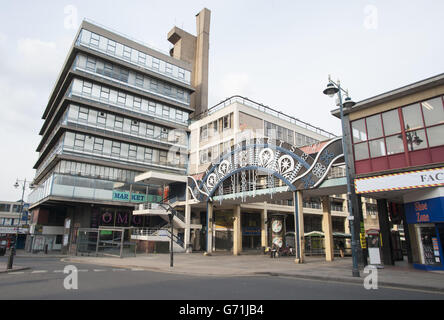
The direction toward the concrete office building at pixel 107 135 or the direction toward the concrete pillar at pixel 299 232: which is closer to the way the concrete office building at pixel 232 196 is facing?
the concrete pillar

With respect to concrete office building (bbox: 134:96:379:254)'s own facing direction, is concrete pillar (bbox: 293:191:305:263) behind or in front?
in front

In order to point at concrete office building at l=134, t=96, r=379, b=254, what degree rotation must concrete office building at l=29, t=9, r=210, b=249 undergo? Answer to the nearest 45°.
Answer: approximately 45° to its left

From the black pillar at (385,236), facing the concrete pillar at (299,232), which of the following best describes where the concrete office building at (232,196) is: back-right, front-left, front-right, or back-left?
front-right

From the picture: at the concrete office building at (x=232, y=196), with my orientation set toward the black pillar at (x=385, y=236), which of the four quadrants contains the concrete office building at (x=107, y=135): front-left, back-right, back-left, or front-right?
back-right

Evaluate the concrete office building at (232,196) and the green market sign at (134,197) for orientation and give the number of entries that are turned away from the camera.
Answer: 0

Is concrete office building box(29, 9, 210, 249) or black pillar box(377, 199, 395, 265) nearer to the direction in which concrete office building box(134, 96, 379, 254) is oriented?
the black pillar

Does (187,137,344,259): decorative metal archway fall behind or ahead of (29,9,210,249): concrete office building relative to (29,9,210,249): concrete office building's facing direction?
ahead

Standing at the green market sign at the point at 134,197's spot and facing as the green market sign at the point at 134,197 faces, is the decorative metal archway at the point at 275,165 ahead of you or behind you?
ahead

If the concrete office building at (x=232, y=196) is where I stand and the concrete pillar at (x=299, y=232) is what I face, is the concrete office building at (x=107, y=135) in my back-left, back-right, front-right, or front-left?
back-right
